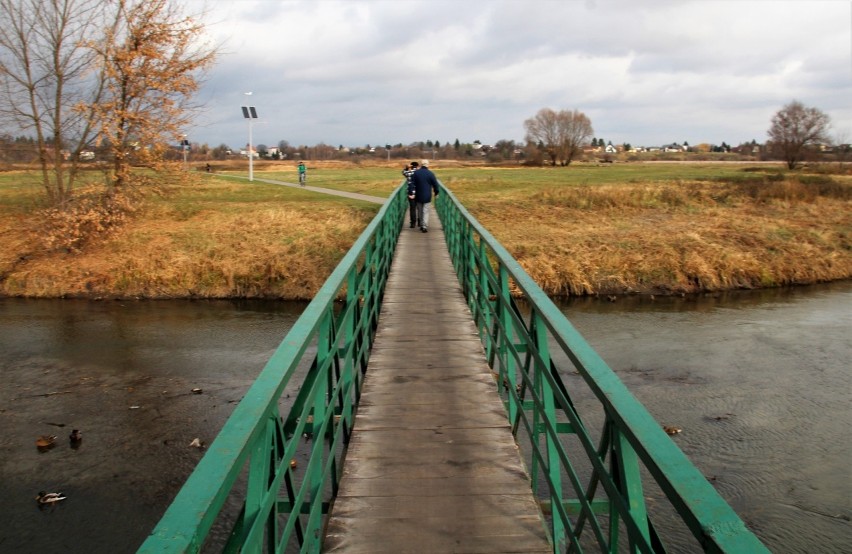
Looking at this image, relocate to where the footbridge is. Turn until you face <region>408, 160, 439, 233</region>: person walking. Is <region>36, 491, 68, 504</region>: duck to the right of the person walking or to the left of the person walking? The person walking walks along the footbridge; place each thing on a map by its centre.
left

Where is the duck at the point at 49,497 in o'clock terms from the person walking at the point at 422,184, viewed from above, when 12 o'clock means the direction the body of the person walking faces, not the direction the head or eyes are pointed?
The duck is roughly at 7 o'clock from the person walking.

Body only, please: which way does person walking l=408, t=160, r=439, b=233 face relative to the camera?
away from the camera
